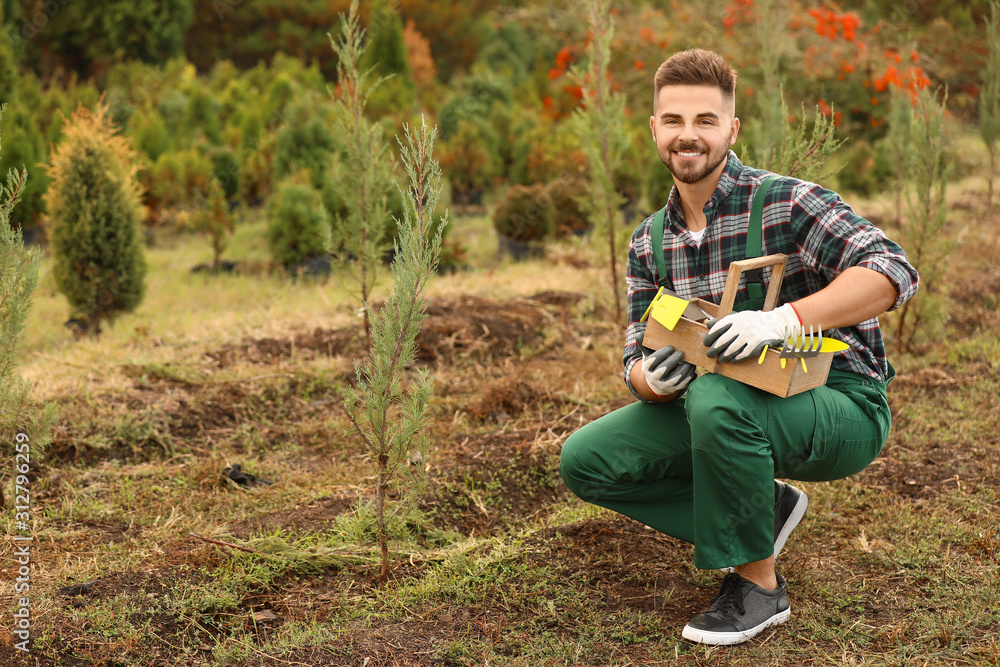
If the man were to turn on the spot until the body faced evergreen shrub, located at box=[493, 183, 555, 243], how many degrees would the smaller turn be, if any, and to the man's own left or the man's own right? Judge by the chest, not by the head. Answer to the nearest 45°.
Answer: approximately 135° to the man's own right

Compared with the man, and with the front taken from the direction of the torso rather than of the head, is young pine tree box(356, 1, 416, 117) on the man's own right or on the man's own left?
on the man's own right

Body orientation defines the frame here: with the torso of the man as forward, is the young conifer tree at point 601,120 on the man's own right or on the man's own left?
on the man's own right

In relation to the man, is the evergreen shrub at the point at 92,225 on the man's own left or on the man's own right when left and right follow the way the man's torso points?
on the man's own right

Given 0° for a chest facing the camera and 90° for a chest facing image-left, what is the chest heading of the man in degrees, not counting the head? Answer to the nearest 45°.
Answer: approximately 45°

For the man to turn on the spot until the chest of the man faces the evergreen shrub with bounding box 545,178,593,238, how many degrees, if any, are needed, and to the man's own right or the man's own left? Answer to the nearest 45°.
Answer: approximately 135° to the man's own right

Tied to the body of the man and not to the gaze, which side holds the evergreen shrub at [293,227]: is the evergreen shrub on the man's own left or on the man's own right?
on the man's own right
